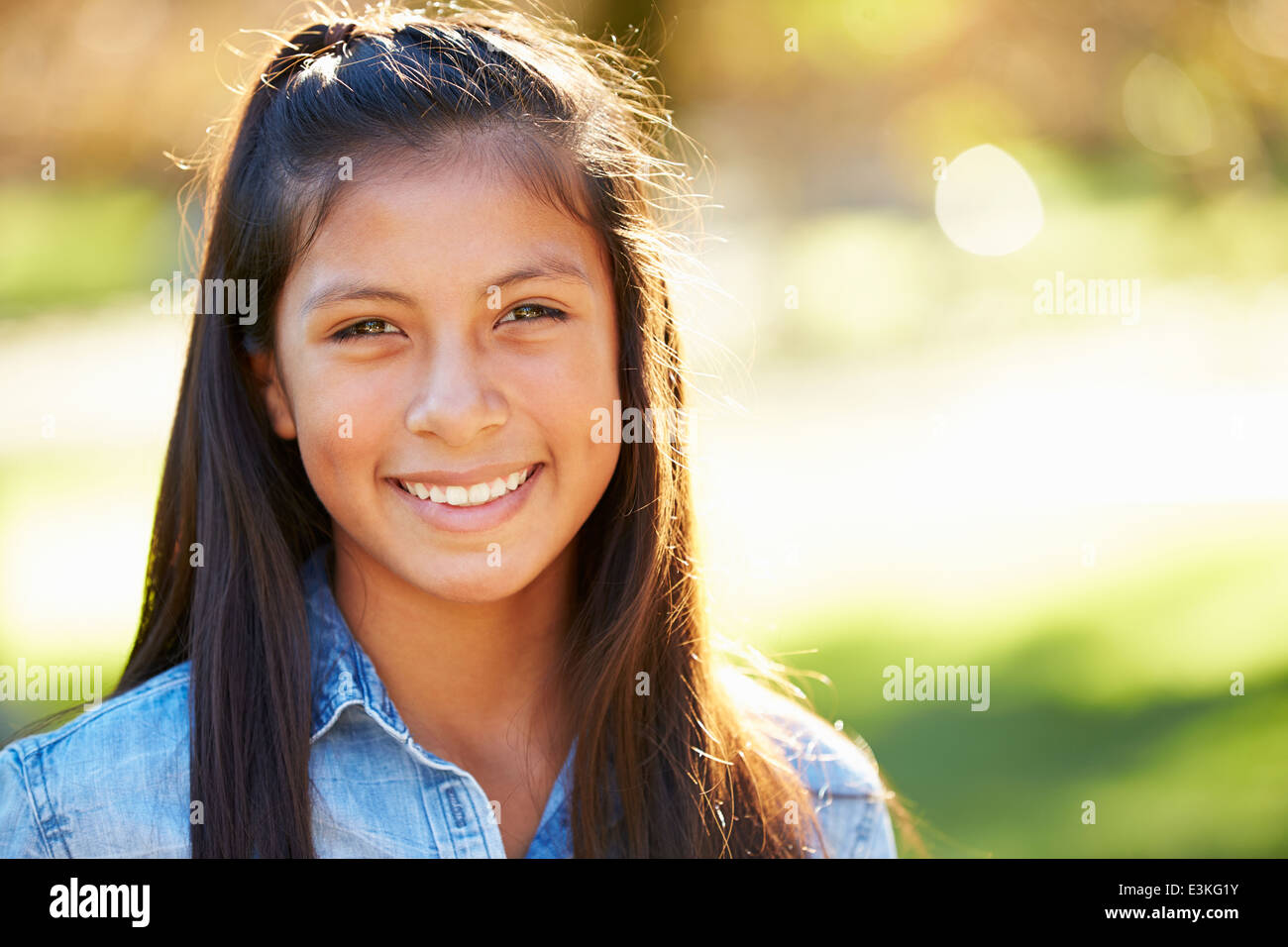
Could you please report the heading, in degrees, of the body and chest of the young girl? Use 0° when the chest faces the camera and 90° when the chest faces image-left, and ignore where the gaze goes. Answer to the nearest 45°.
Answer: approximately 0°
